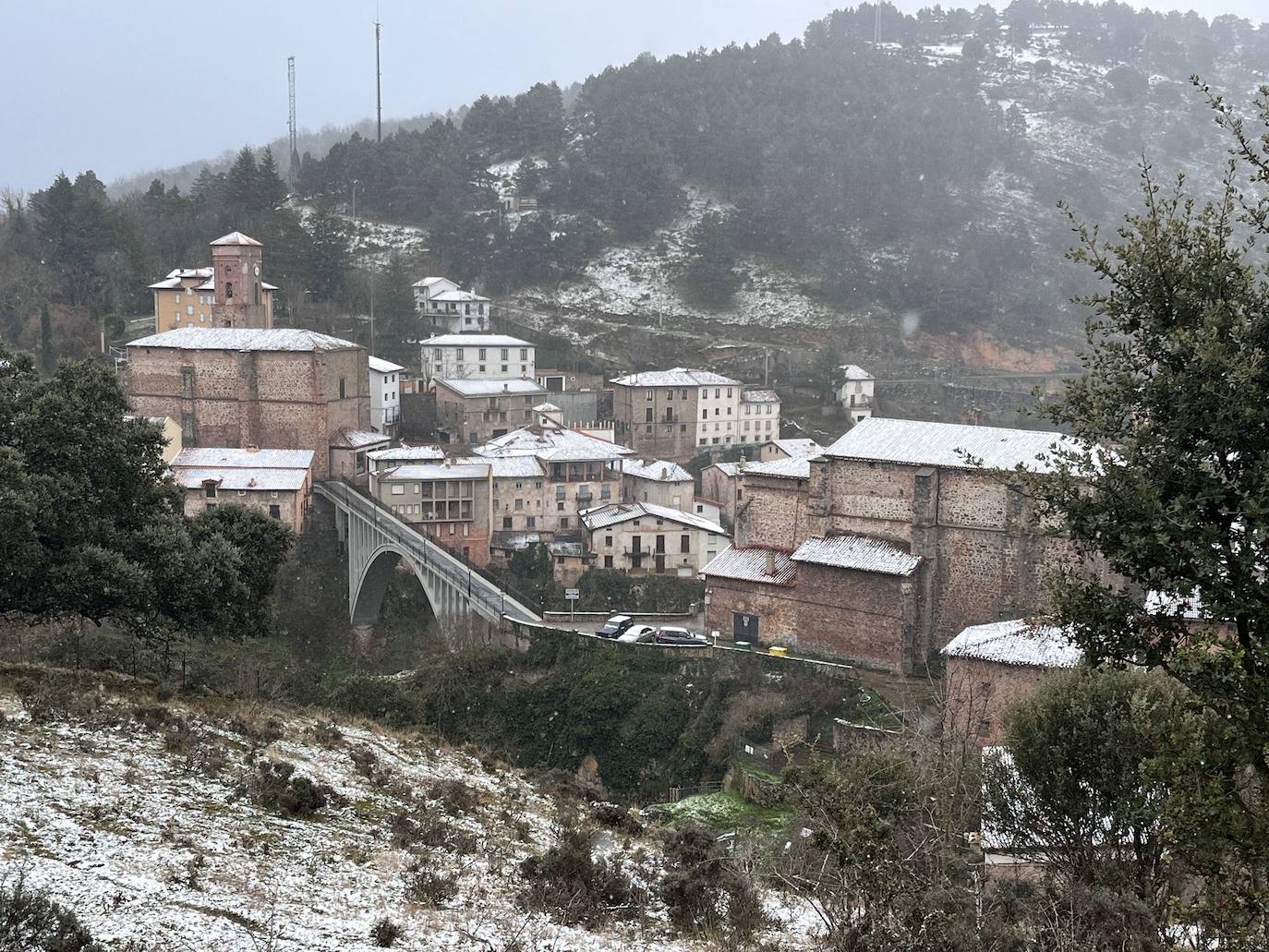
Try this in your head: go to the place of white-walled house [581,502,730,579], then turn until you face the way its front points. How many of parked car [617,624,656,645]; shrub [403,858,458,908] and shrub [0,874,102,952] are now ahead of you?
3

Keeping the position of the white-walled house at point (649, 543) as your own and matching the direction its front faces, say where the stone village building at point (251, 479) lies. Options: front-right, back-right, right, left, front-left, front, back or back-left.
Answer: right

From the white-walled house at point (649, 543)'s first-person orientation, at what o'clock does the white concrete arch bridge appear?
The white concrete arch bridge is roughly at 2 o'clock from the white-walled house.

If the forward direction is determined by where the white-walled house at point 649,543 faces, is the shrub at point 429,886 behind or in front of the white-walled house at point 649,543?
in front

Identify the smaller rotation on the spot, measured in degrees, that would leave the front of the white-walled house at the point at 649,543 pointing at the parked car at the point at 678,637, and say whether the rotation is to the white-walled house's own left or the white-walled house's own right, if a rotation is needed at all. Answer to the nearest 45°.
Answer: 0° — it already faces it

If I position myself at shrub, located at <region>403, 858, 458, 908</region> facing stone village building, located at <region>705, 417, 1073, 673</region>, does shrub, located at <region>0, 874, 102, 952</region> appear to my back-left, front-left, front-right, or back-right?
back-left

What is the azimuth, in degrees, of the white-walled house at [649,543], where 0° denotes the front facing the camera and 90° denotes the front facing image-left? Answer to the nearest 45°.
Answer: approximately 0°

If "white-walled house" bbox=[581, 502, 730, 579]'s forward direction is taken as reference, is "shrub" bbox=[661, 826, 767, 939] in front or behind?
in front

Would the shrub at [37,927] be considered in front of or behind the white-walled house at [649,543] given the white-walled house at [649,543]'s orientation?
in front

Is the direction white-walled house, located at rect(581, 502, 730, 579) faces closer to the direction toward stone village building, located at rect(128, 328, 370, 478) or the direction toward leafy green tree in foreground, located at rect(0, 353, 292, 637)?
the leafy green tree in foreground

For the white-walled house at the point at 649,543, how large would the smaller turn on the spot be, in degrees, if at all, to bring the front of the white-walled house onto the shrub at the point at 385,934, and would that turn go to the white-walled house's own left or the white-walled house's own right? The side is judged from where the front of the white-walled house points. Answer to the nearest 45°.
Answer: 0° — it already faces it
